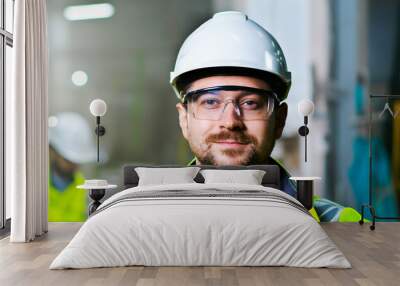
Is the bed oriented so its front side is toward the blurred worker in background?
no

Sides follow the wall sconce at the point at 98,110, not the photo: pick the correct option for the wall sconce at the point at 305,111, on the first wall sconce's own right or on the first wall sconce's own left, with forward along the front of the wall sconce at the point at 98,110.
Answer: on the first wall sconce's own left

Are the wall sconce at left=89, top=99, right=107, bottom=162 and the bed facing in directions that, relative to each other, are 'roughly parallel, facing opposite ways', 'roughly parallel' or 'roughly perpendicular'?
roughly parallel

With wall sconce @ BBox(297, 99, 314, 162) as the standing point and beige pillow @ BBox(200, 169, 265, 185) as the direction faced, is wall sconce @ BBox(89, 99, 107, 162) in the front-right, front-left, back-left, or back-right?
front-right

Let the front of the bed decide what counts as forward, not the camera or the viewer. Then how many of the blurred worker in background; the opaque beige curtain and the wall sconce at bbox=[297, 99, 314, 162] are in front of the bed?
0

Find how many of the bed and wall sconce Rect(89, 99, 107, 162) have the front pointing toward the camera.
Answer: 2

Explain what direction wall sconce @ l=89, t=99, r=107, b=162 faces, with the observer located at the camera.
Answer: facing the viewer

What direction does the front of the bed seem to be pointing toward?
toward the camera

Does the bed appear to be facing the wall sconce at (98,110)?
no

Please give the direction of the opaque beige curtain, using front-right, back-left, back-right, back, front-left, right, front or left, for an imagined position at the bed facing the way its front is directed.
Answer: back-right

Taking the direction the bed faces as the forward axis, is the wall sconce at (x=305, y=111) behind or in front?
behind

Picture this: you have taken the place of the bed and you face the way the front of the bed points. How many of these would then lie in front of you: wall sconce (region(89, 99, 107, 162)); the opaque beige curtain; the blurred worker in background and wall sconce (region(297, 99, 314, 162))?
0
